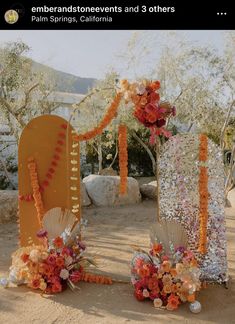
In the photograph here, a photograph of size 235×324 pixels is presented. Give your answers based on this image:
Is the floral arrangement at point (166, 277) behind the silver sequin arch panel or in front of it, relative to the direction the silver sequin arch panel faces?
in front

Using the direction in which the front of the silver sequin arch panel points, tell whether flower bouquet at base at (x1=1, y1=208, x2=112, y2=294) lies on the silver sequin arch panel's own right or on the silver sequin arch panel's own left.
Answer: on the silver sequin arch panel's own right

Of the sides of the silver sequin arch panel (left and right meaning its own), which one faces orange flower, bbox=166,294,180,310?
front

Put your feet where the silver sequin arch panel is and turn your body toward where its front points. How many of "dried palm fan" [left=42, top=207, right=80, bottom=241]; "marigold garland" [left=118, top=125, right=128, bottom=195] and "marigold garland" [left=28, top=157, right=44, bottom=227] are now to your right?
3

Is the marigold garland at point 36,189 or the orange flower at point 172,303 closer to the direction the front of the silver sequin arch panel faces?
the orange flower

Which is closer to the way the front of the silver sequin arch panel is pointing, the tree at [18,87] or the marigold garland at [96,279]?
the marigold garland

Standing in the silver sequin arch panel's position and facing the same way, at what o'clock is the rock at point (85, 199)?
The rock is roughly at 5 o'clock from the silver sequin arch panel.

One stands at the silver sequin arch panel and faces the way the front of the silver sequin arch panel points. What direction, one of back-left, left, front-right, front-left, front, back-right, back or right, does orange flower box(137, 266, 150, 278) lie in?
front-right

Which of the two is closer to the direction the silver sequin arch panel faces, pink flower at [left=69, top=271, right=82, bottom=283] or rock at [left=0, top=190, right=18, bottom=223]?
the pink flower

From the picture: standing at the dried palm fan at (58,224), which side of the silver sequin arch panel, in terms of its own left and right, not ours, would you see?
right

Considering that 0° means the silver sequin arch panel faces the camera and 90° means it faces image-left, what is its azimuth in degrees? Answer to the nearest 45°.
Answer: approximately 0°

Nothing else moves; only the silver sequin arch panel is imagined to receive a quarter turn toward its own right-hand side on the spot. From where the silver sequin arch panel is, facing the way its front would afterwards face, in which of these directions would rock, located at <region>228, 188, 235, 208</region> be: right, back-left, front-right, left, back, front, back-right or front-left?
right

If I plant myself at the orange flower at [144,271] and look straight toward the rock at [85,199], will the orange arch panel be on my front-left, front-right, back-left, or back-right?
front-left

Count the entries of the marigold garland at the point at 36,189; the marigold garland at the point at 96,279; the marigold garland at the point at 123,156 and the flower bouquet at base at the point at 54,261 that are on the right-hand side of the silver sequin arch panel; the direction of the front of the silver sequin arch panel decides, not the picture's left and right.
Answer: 4

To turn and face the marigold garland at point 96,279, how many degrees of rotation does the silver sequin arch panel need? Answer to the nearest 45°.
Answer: approximately 90° to its right
